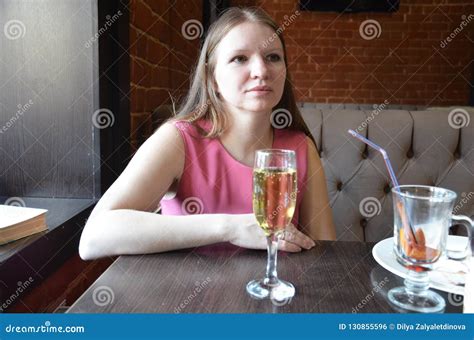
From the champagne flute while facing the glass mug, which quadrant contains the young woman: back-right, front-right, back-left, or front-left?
back-left

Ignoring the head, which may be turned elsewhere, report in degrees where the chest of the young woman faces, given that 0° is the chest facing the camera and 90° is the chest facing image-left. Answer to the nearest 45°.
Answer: approximately 315°

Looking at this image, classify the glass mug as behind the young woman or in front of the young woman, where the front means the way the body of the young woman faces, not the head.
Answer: in front

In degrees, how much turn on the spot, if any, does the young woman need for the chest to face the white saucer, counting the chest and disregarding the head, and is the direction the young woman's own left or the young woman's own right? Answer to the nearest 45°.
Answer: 0° — they already face it
